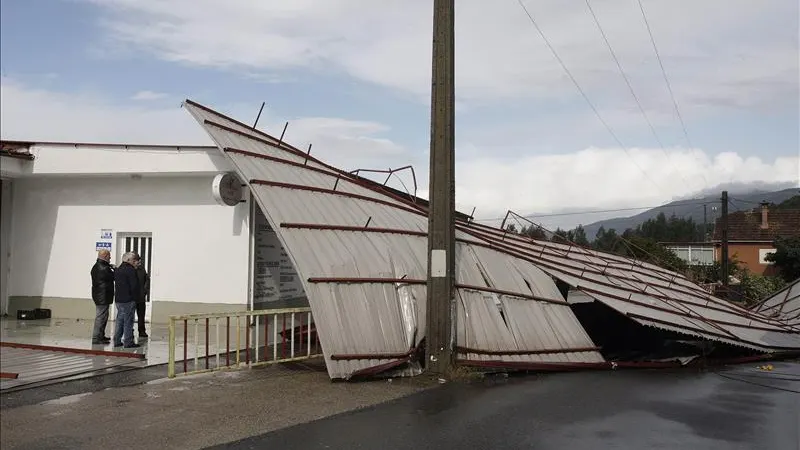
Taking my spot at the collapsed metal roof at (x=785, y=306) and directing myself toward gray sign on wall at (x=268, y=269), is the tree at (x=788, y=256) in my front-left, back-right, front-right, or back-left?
back-right

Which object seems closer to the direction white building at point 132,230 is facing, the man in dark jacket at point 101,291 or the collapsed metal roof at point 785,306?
the man in dark jacket

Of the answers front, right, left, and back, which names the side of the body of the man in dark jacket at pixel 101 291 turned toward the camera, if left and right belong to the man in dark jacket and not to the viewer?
right

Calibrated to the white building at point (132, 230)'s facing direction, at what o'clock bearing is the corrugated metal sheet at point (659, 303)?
The corrugated metal sheet is roughly at 10 o'clock from the white building.

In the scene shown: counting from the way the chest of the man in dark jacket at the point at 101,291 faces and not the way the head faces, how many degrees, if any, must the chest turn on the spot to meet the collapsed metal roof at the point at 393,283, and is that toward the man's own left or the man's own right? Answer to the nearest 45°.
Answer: approximately 45° to the man's own right
